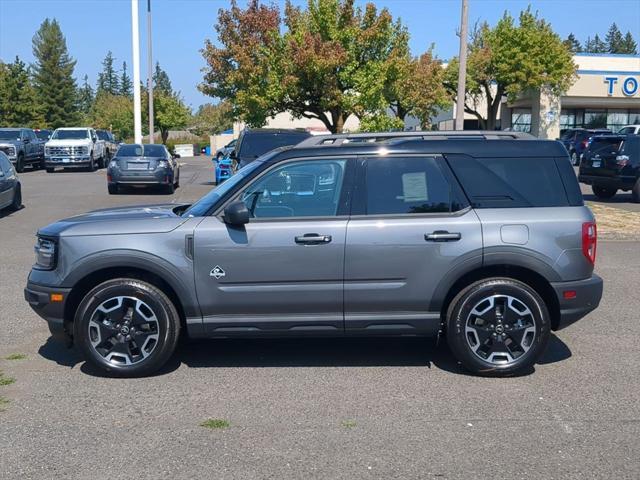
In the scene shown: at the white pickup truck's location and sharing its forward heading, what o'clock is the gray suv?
The gray suv is roughly at 12 o'clock from the white pickup truck.

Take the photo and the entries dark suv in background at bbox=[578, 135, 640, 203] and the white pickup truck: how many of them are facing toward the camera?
1

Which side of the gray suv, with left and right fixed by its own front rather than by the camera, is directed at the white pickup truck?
right

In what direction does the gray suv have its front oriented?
to the viewer's left

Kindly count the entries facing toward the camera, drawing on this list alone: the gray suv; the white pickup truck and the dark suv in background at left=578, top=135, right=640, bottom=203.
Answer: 1

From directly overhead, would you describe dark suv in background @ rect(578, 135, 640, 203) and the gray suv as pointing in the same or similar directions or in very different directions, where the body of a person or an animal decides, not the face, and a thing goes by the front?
very different directions

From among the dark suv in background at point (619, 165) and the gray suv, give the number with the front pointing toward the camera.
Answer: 0

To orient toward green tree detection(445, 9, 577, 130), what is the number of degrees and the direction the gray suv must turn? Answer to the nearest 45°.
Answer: approximately 90° to its right

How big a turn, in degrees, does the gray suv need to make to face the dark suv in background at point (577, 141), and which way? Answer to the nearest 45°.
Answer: approximately 90° to its right

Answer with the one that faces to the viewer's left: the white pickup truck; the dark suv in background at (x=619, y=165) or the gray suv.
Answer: the gray suv

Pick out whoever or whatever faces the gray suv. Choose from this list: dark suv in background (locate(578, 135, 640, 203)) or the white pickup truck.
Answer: the white pickup truck
